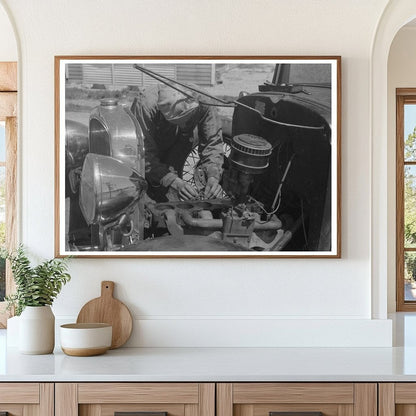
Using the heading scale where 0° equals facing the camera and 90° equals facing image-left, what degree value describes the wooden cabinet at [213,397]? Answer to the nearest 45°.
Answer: approximately 0°

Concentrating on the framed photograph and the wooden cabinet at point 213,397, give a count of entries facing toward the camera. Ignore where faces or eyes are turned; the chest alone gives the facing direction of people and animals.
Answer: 2
